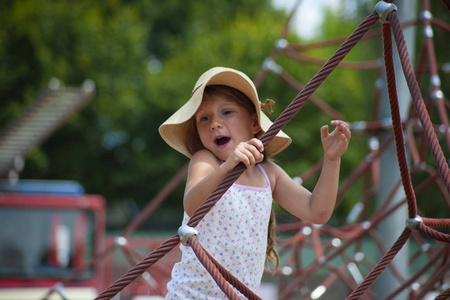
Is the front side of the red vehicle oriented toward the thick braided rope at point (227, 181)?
yes

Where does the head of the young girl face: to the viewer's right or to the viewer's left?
to the viewer's left

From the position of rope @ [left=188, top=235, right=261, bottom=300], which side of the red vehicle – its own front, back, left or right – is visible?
front

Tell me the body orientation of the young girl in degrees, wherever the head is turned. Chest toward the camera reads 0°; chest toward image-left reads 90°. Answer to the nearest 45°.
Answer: approximately 0°

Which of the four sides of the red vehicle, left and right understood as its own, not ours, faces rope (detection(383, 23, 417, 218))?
front

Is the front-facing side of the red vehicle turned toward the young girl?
yes

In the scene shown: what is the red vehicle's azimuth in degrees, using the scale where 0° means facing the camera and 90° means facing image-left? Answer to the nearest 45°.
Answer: approximately 0°

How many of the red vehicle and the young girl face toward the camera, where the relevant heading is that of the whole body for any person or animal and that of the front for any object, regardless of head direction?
2
